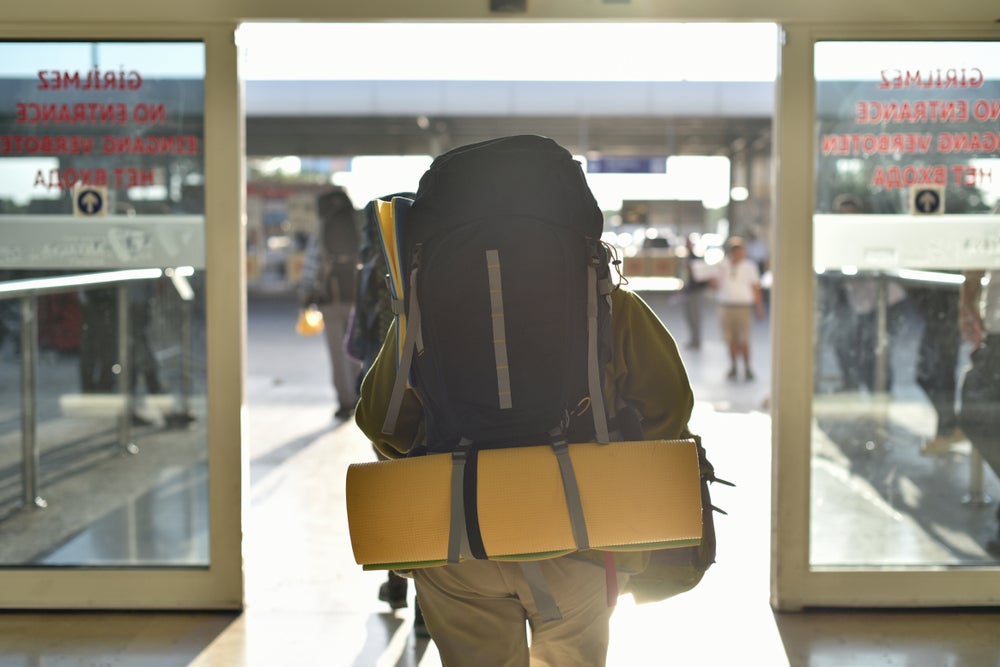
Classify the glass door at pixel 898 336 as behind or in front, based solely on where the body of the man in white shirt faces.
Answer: in front

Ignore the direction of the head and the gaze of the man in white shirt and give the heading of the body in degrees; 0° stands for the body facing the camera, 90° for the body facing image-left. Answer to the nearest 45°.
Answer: approximately 0°

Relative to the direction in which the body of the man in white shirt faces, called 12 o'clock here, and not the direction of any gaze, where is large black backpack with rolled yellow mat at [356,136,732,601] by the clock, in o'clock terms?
The large black backpack with rolled yellow mat is roughly at 12 o'clock from the man in white shirt.

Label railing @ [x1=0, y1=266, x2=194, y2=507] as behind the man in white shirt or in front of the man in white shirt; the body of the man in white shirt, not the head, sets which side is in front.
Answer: in front
